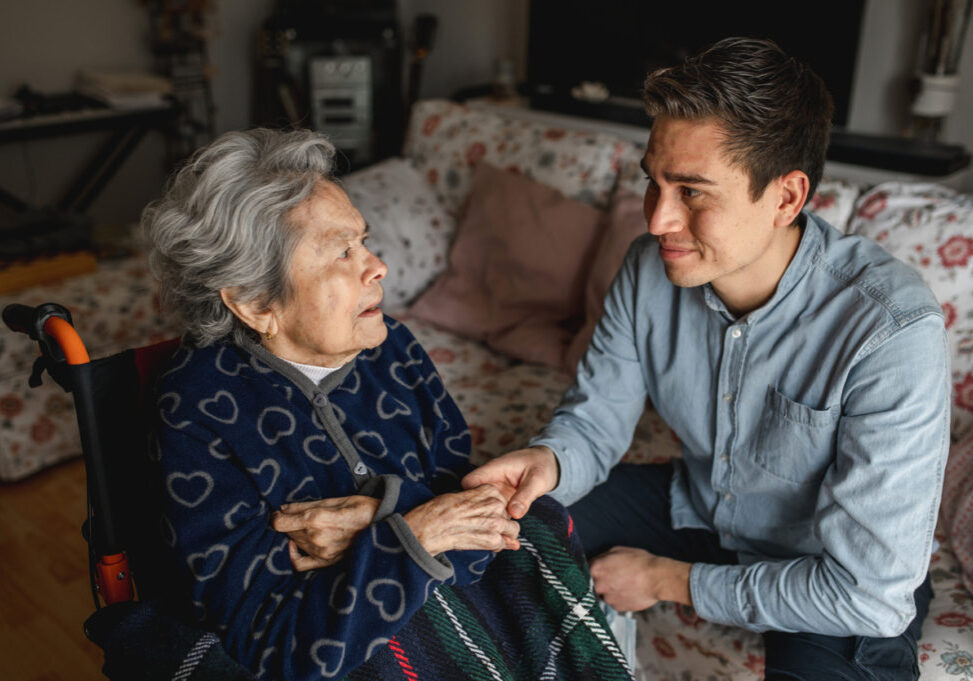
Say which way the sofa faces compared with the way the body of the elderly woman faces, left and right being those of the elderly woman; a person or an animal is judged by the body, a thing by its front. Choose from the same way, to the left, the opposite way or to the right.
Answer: to the right

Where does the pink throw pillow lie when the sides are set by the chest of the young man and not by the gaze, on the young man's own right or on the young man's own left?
on the young man's own right

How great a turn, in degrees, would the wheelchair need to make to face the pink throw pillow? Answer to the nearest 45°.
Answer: approximately 90° to its left

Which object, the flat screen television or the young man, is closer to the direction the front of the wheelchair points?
the young man

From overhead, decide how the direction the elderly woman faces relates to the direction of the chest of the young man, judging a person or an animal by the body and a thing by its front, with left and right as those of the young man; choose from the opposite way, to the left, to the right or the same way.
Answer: to the left

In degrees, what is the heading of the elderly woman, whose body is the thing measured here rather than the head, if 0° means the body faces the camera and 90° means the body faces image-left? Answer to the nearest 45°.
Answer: approximately 315°

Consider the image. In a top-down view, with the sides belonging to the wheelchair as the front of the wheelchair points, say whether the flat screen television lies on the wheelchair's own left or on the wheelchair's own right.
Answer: on the wheelchair's own left

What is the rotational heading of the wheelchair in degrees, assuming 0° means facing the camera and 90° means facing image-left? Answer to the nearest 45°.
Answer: approximately 315°

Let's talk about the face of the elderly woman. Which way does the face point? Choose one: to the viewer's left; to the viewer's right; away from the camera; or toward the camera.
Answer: to the viewer's right
